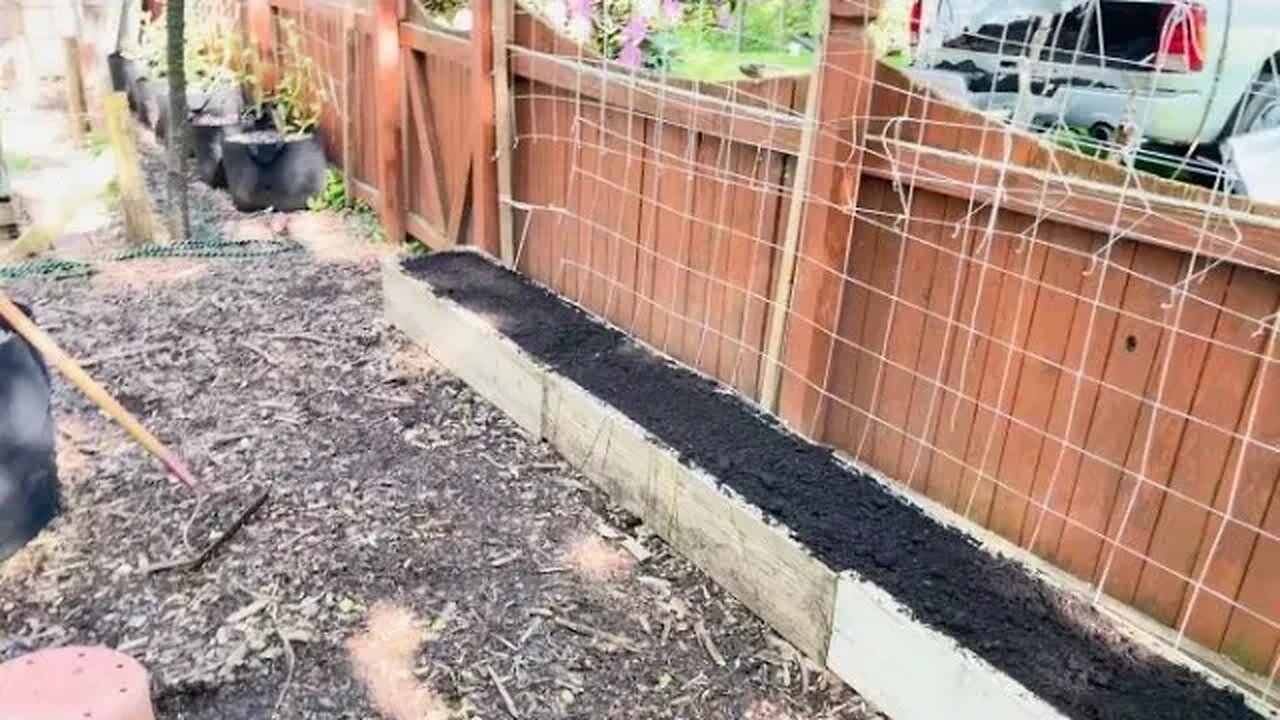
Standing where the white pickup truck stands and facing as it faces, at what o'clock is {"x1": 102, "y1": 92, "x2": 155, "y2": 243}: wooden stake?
The wooden stake is roughly at 7 o'clock from the white pickup truck.

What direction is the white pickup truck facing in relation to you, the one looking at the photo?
facing away from the viewer and to the right of the viewer

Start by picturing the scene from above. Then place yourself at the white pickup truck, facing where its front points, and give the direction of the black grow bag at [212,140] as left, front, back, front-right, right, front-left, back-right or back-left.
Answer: back-left

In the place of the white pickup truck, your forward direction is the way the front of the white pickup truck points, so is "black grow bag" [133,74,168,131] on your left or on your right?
on your left

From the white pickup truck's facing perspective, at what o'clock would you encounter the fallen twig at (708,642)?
The fallen twig is roughly at 5 o'clock from the white pickup truck.

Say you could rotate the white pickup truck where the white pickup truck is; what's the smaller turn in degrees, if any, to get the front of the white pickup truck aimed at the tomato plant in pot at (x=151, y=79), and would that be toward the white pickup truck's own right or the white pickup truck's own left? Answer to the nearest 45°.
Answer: approximately 135° to the white pickup truck's own left
